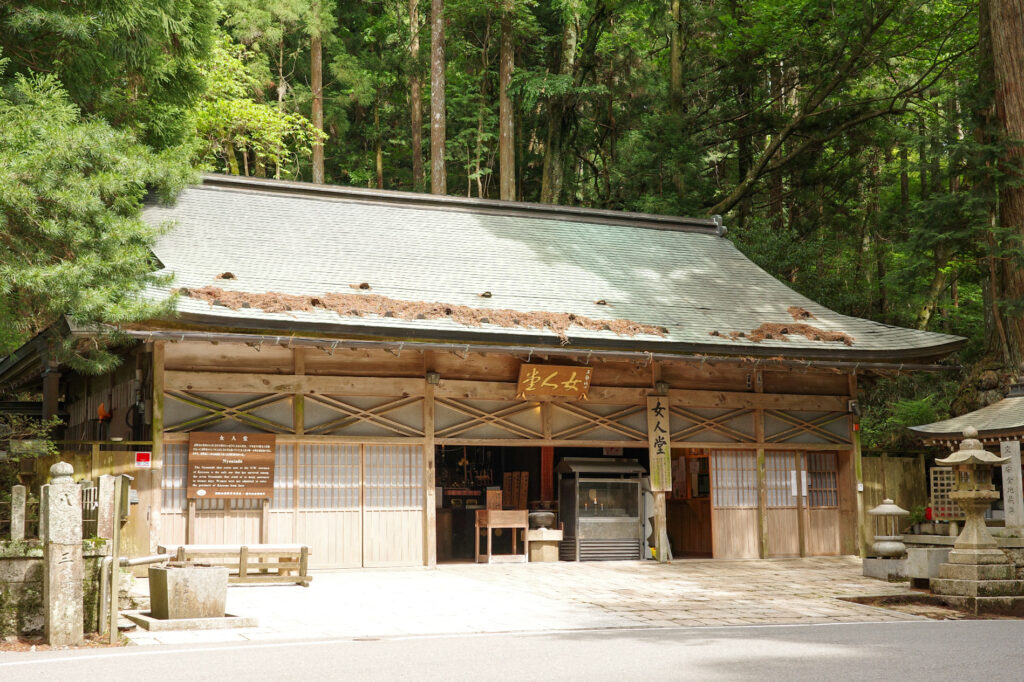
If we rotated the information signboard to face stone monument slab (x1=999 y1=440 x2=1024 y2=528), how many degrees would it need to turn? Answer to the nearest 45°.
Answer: approximately 90° to its left

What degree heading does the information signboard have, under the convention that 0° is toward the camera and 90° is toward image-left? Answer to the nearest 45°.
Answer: approximately 0°

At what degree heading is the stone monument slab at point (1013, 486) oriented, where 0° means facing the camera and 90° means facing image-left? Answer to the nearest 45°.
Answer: approximately 0°

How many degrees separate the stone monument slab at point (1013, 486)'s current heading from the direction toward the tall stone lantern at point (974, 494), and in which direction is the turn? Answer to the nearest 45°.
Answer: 0° — it already faces it

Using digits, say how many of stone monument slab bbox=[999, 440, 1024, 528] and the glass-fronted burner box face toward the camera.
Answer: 2

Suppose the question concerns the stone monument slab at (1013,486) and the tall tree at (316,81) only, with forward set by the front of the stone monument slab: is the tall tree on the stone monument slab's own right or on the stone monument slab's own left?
on the stone monument slab's own right

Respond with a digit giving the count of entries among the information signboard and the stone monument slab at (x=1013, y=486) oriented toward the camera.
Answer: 2

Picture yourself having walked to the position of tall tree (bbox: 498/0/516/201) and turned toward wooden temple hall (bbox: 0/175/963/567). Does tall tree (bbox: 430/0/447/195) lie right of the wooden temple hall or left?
right

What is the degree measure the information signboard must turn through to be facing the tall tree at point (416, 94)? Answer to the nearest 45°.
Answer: approximately 180°
